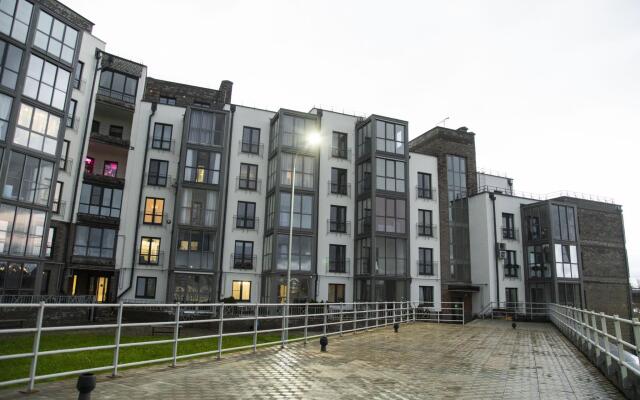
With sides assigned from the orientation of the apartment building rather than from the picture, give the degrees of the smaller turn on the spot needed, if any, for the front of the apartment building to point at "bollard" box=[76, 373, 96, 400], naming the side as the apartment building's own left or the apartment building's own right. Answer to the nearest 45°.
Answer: approximately 45° to the apartment building's own right
